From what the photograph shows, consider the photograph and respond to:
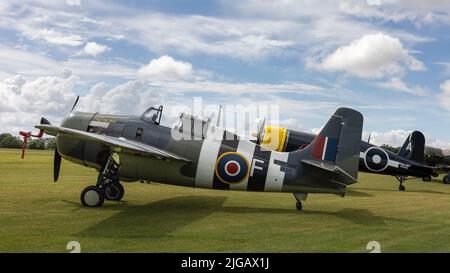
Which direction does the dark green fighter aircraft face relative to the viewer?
to the viewer's left
